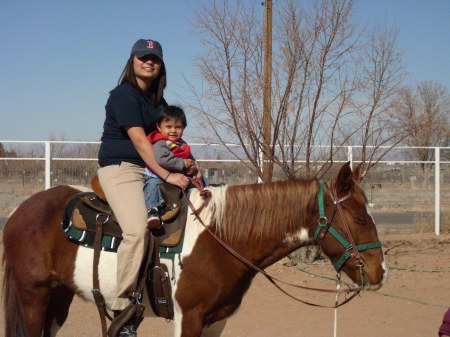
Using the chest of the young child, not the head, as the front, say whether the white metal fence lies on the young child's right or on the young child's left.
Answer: on the young child's left

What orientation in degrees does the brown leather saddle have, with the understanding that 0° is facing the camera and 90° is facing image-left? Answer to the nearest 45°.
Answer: approximately 270°

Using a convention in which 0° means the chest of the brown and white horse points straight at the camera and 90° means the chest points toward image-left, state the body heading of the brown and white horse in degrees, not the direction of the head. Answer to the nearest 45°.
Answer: approximately 270°

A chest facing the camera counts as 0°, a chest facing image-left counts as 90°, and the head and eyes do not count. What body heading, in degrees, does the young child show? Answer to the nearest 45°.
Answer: approximately 315°
